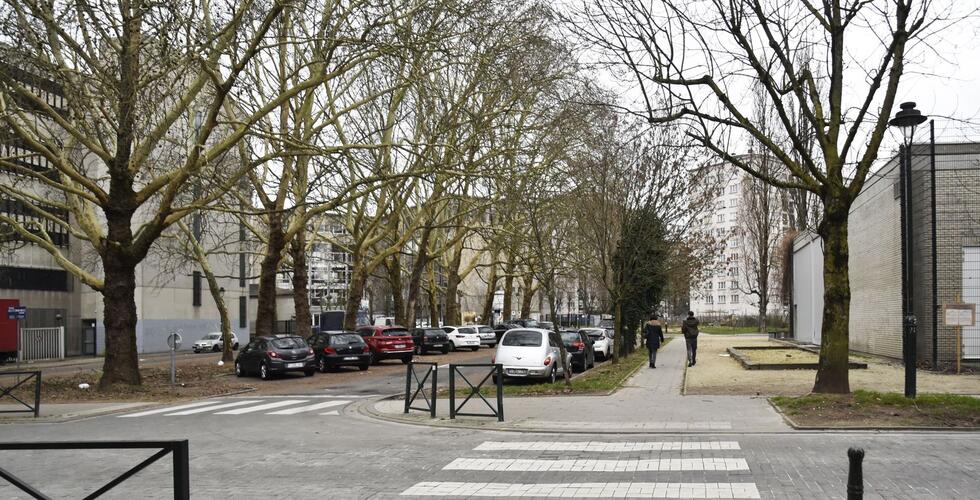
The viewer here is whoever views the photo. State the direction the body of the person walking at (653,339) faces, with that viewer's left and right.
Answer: facing away from the viewer

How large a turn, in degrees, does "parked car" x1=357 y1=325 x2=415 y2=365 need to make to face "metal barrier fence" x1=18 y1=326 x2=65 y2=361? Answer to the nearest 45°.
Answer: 0° — it already faces it

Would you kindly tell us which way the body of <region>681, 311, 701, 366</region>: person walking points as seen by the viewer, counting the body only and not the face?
away from the camera

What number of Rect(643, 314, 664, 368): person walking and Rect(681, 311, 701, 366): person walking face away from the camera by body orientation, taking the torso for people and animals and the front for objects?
2

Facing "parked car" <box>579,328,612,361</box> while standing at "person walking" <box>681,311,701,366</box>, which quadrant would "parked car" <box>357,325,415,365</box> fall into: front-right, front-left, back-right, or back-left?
front-left
